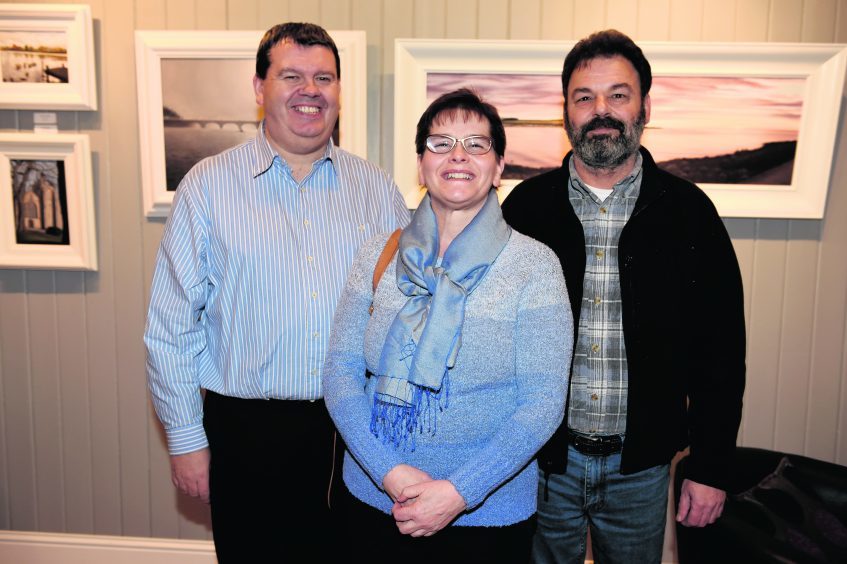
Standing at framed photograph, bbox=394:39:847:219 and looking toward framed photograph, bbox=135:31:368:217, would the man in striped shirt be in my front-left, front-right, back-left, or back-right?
front-left

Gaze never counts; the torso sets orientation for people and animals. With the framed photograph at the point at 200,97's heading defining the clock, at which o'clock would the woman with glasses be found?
The woman with glasses is roughly at 11 o'clock from the framed photograph.

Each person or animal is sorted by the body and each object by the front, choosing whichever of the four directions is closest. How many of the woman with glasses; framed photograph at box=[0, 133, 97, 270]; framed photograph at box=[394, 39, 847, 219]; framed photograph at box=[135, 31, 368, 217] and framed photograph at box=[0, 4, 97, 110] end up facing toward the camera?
5

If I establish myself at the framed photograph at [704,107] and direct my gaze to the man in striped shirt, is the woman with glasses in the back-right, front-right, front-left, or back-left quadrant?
front-left

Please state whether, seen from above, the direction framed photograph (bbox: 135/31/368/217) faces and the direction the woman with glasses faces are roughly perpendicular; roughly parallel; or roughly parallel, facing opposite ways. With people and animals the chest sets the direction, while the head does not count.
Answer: roughly parallel

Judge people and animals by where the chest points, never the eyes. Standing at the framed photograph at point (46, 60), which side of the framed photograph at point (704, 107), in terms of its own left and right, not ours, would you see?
right

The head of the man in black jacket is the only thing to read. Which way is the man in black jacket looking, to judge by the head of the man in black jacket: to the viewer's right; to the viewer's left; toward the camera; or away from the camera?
toward the camera

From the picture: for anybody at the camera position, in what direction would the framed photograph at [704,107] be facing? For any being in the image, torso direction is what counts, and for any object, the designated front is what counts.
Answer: facing the viewer

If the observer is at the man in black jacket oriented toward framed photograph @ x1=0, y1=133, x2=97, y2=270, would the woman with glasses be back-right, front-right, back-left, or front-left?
front-left

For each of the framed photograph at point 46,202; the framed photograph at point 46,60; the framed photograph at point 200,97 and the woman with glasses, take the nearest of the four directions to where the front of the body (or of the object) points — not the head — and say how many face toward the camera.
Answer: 4

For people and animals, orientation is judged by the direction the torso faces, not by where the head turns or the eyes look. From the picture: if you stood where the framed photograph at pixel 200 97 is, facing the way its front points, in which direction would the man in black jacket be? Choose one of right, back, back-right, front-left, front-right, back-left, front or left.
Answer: front-left

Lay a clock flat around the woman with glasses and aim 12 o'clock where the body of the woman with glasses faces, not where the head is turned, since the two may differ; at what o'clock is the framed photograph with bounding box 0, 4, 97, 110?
The framed photograph is roughly at 4 o'clock from the woman with glasses.

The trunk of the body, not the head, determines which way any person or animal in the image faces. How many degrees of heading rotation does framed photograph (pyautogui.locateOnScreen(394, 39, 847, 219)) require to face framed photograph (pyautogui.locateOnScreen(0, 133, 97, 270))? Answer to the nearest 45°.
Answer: approximately 90° to its right

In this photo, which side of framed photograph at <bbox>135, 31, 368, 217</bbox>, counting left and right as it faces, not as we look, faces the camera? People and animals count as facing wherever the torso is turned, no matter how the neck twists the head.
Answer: front
